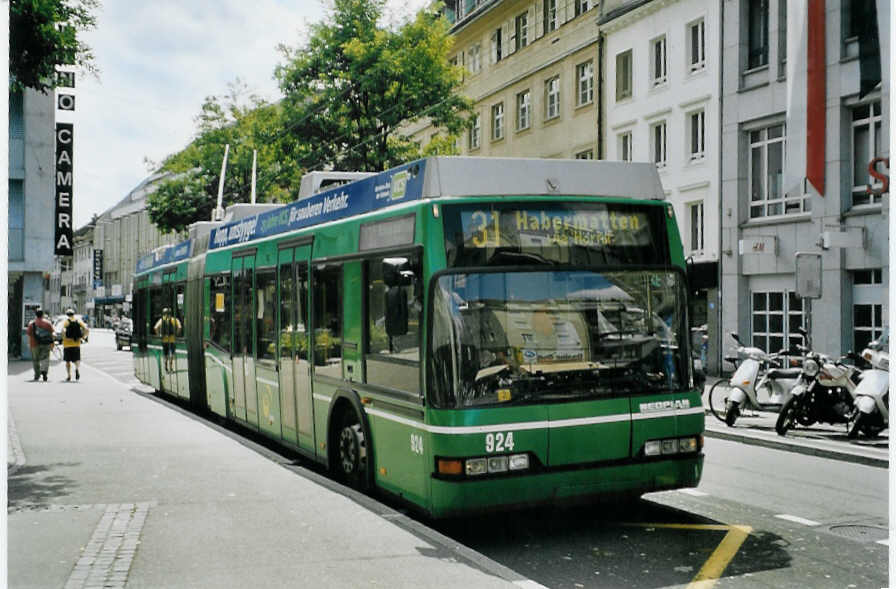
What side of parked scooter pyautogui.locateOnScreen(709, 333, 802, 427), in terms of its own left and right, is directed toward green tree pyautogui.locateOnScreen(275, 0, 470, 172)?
right

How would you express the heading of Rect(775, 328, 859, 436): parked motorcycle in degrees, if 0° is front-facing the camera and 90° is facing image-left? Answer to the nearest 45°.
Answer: approximately 45°

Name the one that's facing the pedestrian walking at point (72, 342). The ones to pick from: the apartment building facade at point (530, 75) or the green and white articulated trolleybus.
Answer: the apartment building facade

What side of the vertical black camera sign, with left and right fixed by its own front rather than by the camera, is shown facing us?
front

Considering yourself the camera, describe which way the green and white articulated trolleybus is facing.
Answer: facing the viewer and to the right of the viewer

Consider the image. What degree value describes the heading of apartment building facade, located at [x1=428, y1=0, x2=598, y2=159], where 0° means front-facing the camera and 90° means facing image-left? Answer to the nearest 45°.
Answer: approximately 45°

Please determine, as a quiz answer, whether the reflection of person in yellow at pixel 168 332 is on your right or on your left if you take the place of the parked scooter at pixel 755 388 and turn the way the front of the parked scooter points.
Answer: on your right

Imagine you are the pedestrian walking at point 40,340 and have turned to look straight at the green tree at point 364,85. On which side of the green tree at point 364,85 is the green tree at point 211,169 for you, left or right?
left

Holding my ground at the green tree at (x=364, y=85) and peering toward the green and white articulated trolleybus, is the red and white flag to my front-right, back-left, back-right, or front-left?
front-left

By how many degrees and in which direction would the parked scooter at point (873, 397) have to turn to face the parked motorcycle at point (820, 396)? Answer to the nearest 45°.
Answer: approximately 90° to its right

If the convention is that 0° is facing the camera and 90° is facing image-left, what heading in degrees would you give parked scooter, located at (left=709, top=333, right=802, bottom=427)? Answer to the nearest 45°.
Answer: approximately 45°

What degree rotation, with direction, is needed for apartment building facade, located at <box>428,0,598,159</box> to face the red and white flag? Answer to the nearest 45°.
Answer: approximately 45° to its left
